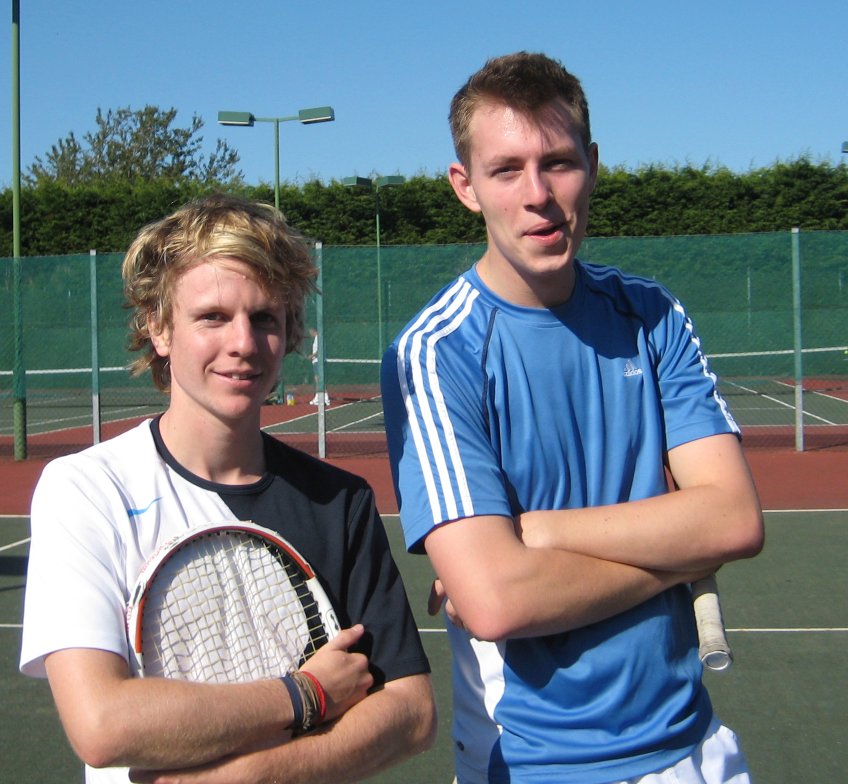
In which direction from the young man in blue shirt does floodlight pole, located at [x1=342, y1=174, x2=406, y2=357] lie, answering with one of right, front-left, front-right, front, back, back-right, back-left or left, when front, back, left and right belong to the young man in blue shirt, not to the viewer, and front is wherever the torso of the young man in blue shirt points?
back-left

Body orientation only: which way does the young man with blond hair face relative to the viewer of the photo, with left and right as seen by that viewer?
facing the viewer

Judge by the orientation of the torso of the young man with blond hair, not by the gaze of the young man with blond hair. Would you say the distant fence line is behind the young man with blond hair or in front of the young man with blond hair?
behind

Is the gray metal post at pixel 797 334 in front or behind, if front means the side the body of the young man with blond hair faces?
behind

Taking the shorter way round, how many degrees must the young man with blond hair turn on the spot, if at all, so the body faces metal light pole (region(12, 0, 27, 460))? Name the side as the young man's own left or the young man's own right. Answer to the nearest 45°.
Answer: approximately 180°

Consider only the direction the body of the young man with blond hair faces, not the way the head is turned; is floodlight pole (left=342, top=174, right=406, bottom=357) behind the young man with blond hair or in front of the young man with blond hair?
behind

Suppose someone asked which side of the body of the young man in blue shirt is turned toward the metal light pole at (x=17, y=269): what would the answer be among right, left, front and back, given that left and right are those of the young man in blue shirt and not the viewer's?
back

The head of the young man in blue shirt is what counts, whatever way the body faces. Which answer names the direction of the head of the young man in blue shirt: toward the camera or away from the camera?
toward the camera

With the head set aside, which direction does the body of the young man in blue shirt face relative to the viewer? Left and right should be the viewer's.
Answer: facing the viewer and to the right of the viewer

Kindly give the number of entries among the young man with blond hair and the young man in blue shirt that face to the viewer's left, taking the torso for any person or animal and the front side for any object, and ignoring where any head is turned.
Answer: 0
